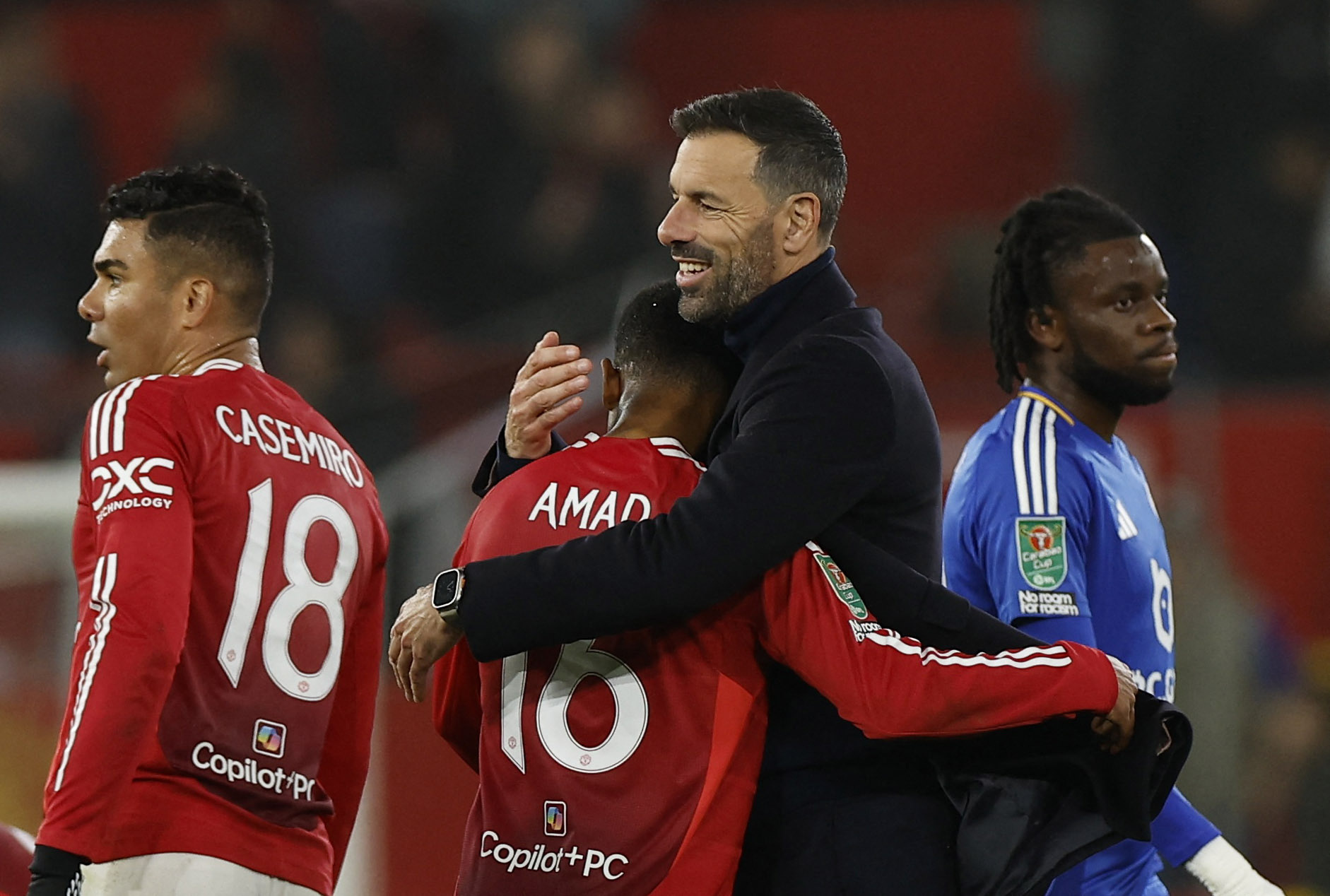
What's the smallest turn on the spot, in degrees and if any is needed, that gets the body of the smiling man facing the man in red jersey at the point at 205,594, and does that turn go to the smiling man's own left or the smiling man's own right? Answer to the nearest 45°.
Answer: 0° — they already face them

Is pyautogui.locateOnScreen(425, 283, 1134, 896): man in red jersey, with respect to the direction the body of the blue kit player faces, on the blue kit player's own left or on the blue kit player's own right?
on the blue kit player's own right

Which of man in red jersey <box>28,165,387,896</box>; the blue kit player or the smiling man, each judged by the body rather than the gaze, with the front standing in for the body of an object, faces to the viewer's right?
the blue kit player

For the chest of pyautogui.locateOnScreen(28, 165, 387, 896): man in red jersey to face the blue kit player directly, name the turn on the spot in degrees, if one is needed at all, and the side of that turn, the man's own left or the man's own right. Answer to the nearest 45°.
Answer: approximately 135° to the man's own right

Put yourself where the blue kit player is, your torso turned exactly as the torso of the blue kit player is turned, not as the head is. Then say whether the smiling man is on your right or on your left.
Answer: on your right

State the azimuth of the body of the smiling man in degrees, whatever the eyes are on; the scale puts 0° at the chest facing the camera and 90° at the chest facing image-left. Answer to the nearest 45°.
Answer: approximately 90°

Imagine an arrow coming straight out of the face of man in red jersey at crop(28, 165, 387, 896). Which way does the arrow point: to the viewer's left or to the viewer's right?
to the viewer's left

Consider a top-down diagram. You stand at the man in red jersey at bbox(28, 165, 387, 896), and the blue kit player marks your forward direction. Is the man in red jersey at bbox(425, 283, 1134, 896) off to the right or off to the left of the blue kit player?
right

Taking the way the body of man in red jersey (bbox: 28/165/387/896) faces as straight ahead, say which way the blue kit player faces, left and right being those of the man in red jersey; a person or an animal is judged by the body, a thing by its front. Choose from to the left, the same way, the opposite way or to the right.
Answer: the opposite way

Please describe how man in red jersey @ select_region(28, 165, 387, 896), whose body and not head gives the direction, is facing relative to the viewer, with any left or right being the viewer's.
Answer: facing away from the viewer and to the left of the viewer

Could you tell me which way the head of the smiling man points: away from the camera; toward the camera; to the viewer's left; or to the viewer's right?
to the viewer's left

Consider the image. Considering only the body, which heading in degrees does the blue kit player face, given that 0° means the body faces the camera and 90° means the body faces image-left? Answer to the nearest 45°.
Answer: approximately 270°
